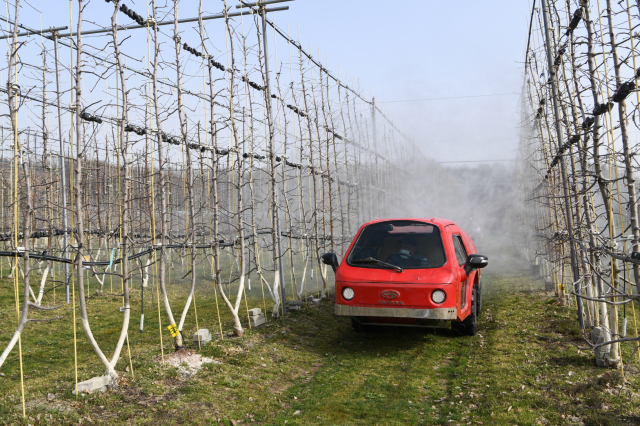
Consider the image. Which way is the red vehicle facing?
toward the camera
